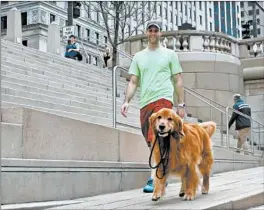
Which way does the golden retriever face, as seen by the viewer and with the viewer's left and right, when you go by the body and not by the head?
facing the viewer and to the left of the viewer

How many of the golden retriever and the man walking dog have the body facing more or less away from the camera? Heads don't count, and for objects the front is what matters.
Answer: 0

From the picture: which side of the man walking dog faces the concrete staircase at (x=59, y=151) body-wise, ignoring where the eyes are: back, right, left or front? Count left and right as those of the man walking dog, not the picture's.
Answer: right

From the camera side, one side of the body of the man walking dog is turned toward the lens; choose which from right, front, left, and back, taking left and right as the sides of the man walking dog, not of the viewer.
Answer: front
